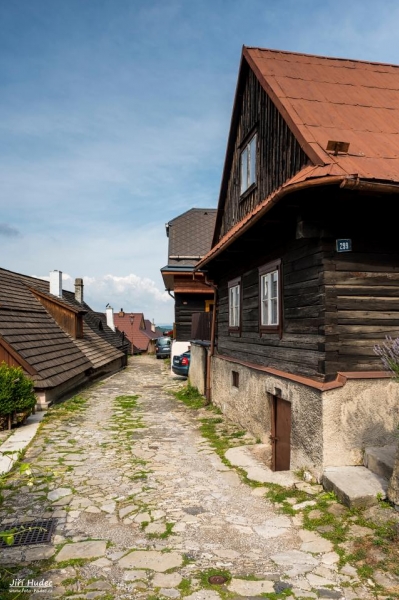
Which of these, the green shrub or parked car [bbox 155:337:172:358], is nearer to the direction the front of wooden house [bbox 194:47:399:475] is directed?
the green shrub

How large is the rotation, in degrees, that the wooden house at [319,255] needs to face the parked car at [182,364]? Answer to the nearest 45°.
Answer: approximately 135° to its right

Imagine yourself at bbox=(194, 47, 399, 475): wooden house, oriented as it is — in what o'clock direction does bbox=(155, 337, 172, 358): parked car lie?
The parked car is roughly at 4 o'clock from the wooden house.

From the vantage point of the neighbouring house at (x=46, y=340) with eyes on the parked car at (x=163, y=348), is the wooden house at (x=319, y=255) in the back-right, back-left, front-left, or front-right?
back-right

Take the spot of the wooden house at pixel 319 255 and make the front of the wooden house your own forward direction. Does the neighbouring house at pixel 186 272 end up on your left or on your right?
on your right

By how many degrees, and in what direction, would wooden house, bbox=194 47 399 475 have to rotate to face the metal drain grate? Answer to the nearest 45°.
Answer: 0° — it already faces it

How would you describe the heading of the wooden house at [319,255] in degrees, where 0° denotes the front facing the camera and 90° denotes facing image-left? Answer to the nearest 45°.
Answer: approximately 45°
